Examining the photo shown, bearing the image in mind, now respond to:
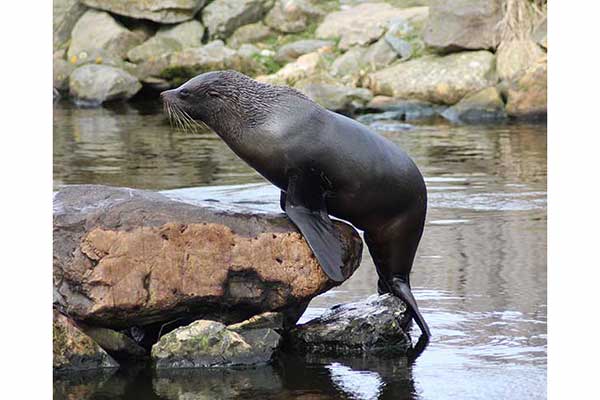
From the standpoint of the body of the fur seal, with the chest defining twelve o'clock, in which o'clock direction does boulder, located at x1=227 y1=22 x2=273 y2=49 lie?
The boulder is roughly at 3 o'clock from the fur seal.

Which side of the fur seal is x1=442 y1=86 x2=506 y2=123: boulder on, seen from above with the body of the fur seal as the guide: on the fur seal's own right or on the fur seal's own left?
on the fur seal's own right

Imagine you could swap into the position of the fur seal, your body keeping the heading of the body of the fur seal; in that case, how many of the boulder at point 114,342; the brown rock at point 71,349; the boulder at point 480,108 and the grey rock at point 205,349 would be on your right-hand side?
1

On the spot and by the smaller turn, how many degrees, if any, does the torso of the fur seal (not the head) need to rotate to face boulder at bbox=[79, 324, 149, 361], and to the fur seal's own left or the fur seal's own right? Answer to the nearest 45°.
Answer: approximately 45° to the fur seal's own left

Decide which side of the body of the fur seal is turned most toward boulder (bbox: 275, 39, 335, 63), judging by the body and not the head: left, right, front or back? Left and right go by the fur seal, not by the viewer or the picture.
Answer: right

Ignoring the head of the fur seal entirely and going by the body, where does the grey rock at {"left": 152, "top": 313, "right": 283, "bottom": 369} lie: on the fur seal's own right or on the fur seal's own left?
on the fur seal's own left

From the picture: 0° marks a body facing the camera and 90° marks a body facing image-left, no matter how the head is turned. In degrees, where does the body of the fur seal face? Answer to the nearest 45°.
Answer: approximately 90°

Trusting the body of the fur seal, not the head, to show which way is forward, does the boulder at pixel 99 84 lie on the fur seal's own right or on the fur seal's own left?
on the fur seal's own right

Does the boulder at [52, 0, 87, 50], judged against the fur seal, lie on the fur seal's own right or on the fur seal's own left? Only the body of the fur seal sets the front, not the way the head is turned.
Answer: on the fur seal's own right

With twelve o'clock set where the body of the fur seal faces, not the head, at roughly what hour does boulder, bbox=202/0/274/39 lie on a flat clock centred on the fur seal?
The boulder is roughly at 3 o'clock from the fur seal.

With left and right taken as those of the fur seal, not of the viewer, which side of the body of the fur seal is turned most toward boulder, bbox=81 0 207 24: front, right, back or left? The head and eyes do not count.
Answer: right
